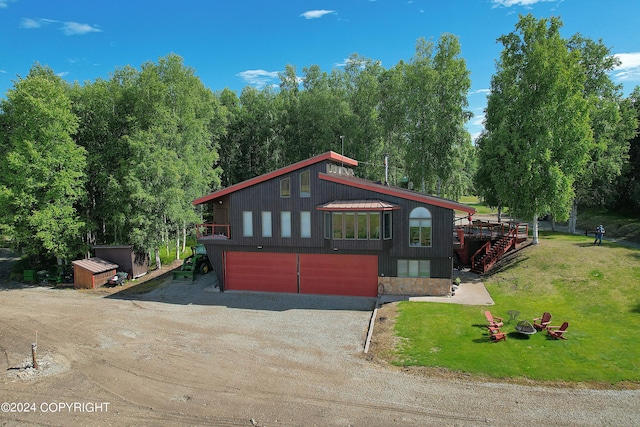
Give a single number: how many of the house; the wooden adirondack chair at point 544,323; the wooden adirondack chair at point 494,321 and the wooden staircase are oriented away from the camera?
0

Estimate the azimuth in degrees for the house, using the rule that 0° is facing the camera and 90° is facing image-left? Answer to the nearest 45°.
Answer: approximately 0°

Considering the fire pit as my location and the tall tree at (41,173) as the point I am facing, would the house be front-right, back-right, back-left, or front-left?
front-right

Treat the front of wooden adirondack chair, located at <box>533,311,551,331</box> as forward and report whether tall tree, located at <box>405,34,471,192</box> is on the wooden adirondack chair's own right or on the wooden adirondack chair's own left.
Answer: on the wooden adirondack chair's own right

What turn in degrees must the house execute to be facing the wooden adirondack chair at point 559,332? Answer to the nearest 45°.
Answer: approximately 45° to its left

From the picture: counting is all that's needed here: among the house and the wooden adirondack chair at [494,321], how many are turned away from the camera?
0

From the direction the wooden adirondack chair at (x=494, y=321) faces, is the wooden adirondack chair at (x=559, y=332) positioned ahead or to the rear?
ahead

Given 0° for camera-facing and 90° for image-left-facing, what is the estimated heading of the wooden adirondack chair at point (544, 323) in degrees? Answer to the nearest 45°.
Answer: approximately 45°

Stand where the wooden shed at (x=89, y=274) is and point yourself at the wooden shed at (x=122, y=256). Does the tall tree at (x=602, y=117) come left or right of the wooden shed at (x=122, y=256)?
right

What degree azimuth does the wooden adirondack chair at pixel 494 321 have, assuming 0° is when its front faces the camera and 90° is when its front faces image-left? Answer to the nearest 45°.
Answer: approximately 315°

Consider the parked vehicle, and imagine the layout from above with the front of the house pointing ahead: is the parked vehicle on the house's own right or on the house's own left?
on the house's own right

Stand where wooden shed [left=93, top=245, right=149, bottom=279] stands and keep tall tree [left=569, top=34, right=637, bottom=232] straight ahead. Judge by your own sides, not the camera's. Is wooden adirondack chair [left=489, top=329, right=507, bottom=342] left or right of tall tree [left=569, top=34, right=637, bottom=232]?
right
